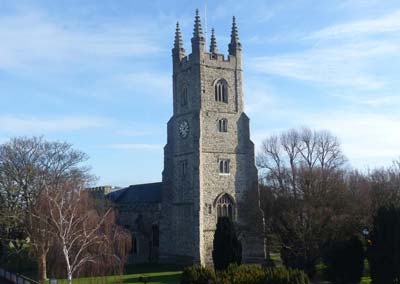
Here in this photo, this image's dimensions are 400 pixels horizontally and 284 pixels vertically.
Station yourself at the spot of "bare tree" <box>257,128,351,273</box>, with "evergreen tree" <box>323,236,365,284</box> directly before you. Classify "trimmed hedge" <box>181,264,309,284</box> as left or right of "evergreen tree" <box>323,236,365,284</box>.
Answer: right

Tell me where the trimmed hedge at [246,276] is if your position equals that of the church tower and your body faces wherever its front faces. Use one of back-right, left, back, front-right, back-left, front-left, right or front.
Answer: front-right

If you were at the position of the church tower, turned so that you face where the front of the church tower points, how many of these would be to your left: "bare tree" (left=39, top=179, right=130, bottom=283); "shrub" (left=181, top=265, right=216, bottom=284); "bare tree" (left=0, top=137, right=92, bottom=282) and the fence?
0

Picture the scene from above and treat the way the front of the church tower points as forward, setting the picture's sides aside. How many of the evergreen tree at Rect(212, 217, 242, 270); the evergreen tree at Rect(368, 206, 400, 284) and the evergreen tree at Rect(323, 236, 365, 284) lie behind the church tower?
0

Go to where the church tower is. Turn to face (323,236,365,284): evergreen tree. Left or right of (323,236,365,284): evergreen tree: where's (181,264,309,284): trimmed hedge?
right

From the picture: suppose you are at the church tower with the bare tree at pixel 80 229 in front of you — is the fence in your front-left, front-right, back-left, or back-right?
front-right

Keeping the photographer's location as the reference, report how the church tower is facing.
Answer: facing the viewer and to the right of the viewer

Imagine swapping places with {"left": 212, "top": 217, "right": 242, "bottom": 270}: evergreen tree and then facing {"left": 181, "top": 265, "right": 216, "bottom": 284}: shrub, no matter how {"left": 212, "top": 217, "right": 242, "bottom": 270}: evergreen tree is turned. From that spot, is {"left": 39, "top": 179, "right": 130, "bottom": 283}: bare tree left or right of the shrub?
right

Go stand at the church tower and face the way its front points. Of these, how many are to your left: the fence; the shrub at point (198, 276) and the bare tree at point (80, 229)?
0

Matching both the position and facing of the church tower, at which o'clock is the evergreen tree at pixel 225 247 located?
The evergreen tree is roughly at 1 o'clock from the church tower.

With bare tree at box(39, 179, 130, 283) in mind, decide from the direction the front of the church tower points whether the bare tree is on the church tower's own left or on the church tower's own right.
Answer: on the church tower's own right

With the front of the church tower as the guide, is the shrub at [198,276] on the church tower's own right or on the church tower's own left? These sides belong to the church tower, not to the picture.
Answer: on the church tower's own right

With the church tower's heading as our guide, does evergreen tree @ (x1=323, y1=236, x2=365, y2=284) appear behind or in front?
in front

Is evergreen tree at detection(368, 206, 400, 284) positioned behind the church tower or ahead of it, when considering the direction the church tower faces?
ahead

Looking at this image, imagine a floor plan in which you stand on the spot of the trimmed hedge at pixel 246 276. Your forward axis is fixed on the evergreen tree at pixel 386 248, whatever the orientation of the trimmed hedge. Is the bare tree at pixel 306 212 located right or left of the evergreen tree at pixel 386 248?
left

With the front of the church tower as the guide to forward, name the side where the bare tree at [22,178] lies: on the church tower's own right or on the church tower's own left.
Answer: on the church tower's own right

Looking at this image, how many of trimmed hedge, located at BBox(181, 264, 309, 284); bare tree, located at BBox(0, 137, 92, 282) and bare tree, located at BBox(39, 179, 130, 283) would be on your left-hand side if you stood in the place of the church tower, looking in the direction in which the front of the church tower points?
0
